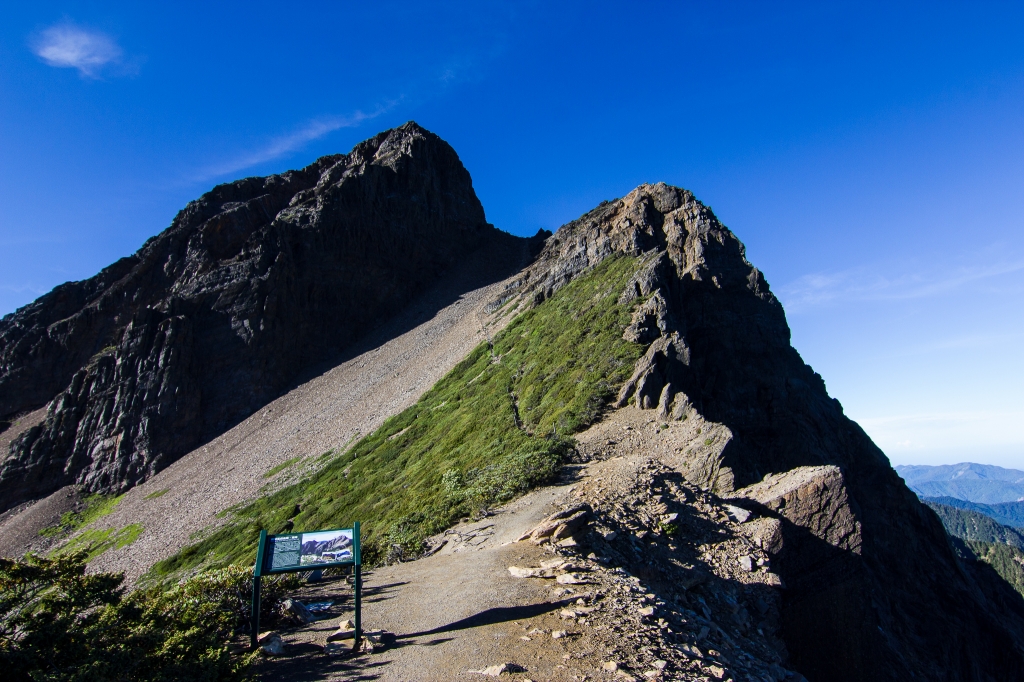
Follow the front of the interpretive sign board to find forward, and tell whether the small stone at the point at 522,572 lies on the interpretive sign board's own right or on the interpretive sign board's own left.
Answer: on the interpretive sign board's own left

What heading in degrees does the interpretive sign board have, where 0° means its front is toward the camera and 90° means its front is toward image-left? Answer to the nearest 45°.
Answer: approximately 0°

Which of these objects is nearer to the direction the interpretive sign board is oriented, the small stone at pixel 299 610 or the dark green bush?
the dark green bush

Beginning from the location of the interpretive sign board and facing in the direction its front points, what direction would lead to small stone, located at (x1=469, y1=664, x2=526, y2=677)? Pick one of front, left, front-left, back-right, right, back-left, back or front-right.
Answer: front-left

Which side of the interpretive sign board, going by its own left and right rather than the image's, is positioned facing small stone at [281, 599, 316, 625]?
back

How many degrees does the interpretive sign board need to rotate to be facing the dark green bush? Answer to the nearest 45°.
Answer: approximately 45° to its right

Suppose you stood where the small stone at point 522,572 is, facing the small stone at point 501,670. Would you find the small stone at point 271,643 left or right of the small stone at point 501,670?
right

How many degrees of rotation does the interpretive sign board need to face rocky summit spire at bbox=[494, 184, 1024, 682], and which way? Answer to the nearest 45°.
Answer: approximately 135° to its left

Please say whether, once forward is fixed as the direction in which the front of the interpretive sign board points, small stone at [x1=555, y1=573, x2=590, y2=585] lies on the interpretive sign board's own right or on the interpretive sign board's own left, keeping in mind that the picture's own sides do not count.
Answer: on the interpretive sign board's own left
